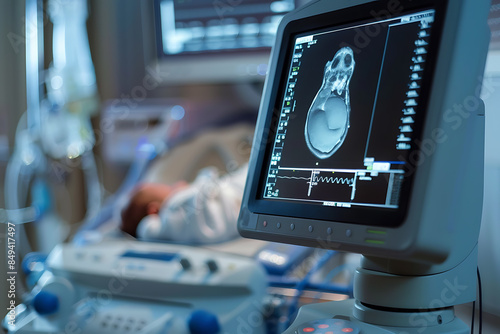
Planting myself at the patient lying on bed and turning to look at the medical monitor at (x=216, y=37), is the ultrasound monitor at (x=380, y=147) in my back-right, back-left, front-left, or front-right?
back-right

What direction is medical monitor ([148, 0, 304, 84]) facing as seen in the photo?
toward the camera

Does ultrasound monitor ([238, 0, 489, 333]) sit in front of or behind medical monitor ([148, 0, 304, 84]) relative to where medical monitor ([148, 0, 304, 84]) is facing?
in front

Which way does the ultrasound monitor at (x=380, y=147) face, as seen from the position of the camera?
facing the viewer and to the left of the viewer

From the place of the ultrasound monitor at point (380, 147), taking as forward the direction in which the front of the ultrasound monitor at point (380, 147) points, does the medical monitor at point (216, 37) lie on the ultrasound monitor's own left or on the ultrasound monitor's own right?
on the ultrasound monitor's own right

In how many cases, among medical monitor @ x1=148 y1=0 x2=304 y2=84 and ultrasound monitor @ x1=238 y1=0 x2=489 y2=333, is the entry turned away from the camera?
0

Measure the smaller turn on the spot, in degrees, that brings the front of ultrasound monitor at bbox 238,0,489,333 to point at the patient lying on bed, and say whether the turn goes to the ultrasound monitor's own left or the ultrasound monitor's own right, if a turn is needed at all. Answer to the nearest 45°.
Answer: approximately 90° to the ultrasound monitor's own right
